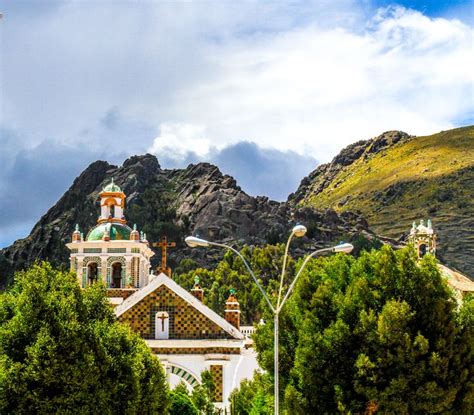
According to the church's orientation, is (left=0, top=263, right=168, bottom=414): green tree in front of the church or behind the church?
in front

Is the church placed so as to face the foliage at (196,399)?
yes

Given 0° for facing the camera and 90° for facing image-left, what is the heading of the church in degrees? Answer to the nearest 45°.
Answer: approximately 0°

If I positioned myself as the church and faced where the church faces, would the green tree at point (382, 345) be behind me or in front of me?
in front

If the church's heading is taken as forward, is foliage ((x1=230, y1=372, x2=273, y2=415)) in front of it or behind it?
in front
